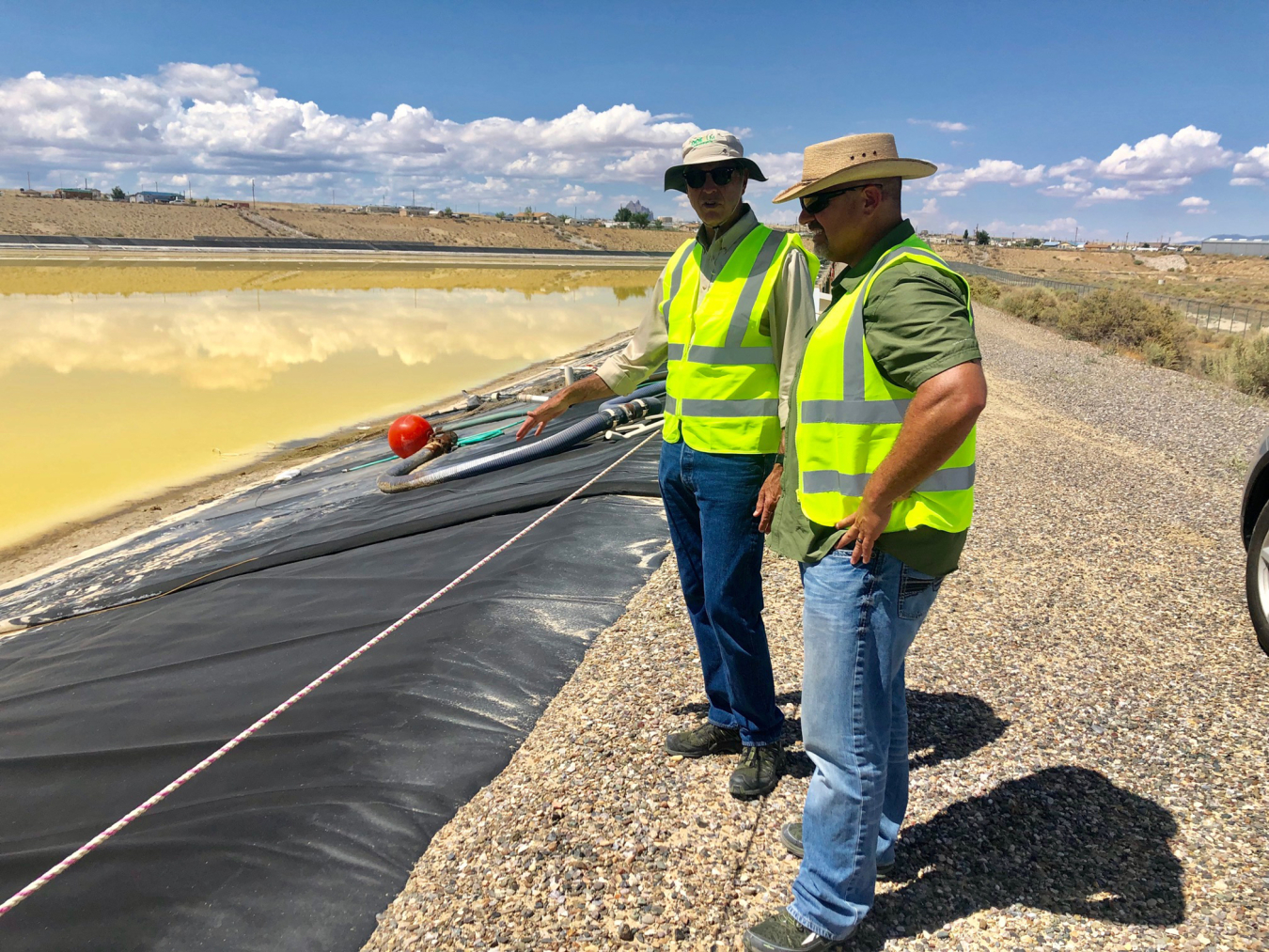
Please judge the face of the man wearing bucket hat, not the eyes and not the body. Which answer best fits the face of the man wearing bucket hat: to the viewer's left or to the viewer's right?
to the viewer's left

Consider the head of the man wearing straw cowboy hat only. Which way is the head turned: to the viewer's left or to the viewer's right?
to the viewer's left

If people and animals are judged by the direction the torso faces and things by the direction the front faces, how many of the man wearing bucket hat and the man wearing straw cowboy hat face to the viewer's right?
0

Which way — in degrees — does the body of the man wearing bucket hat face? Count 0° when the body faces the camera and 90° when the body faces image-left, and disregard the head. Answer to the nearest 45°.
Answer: approximately 45°

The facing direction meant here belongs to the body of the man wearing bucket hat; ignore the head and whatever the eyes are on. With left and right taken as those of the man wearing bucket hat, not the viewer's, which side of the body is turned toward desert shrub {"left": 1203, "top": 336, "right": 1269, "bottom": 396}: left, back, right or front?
back

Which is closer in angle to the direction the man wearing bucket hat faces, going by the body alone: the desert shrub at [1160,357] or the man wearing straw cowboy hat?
the man wearing straw cowboy hat

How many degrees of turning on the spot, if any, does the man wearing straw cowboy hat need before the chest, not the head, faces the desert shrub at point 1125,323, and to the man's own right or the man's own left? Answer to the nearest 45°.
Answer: approximately 90° to the man's own right

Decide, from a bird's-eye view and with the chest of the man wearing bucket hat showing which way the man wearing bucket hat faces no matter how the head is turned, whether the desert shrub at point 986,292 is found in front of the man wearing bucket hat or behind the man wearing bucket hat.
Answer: behind

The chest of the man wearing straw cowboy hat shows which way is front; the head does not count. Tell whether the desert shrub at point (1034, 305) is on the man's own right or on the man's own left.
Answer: on the man's own right

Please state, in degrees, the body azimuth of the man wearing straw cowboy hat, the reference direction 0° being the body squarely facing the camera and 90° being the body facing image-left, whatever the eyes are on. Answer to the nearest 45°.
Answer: approximately 90°
